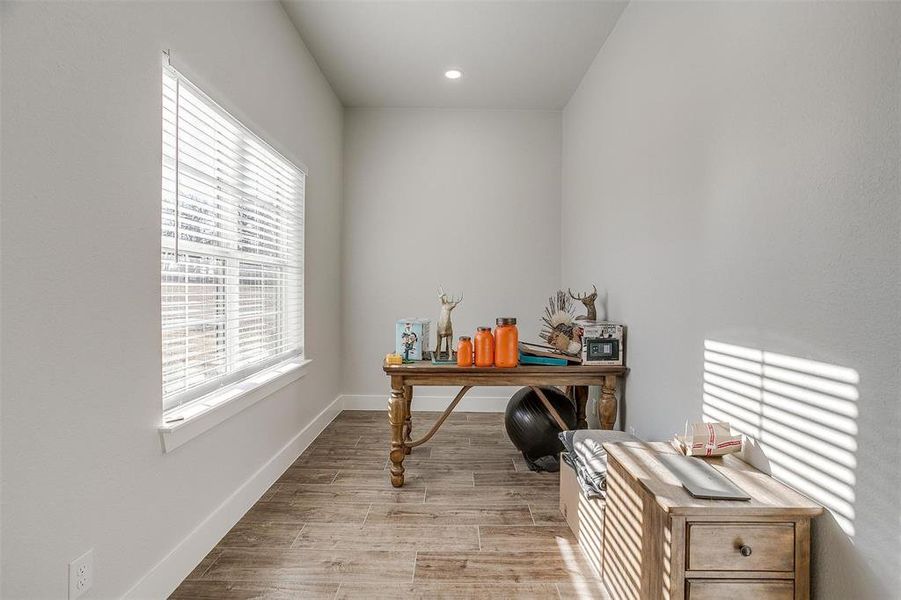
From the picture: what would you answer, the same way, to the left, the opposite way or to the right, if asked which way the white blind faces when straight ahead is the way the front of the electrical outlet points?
the same way

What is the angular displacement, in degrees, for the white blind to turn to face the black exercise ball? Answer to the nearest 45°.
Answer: approximately 45° to its left

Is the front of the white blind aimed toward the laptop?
yes

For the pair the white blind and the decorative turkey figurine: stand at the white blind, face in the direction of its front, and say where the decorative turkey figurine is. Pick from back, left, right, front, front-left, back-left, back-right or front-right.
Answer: front-left

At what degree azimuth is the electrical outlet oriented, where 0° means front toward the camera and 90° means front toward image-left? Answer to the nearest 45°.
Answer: approximately 315°

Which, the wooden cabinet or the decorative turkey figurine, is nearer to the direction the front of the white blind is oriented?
the wooden cabinet

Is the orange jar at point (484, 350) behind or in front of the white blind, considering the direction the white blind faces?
in front

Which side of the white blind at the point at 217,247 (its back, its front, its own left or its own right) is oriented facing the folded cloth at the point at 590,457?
front

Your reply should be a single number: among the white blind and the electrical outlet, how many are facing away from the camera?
0

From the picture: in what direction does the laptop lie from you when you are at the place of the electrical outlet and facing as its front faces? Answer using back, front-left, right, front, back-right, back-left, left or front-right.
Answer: front

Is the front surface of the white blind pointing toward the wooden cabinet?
yes

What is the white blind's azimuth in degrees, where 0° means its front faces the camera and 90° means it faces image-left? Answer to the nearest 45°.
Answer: approximately 315°
